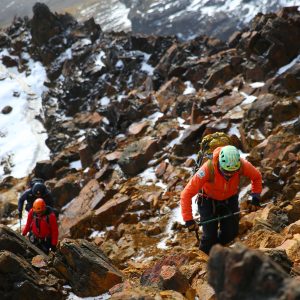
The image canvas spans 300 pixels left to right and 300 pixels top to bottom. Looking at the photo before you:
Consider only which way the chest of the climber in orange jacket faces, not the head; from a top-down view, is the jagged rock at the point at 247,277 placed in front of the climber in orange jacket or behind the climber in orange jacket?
in front

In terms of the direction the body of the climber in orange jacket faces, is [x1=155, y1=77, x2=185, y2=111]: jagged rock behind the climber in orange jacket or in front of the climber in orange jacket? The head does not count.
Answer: behind

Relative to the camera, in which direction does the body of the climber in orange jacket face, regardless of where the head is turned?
toward the camera

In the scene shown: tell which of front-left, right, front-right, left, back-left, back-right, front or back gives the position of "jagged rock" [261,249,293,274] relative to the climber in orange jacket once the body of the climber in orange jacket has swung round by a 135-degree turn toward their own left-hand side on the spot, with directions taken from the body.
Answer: back-right

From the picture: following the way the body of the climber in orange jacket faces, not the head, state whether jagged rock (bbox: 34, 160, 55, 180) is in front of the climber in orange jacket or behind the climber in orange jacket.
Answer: behind

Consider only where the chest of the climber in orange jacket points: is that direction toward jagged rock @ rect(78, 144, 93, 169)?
no

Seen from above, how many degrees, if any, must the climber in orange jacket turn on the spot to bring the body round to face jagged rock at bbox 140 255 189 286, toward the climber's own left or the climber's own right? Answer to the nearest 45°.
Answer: approximately 45° to the climber's own right
